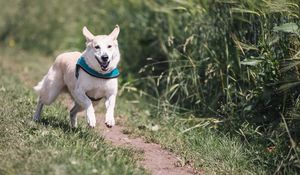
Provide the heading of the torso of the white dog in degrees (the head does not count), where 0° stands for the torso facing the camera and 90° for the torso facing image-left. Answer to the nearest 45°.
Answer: approximately 315°
